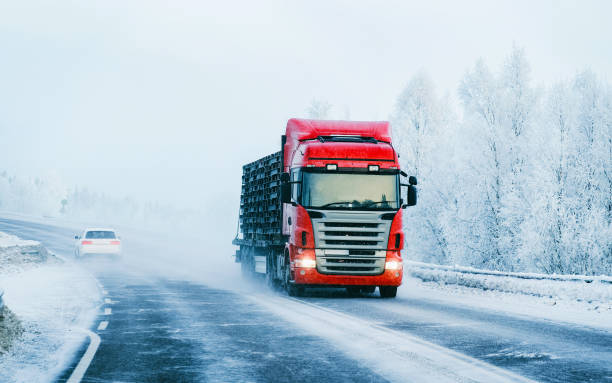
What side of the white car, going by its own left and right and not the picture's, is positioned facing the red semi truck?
back

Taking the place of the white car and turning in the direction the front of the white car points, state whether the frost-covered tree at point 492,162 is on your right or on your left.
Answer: on your right

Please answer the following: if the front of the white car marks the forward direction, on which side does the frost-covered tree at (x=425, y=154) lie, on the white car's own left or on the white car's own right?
on the white car's own right

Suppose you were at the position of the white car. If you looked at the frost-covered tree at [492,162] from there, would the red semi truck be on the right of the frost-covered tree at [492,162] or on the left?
right

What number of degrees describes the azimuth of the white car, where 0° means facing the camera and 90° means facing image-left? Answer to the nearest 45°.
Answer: approximately 180°
